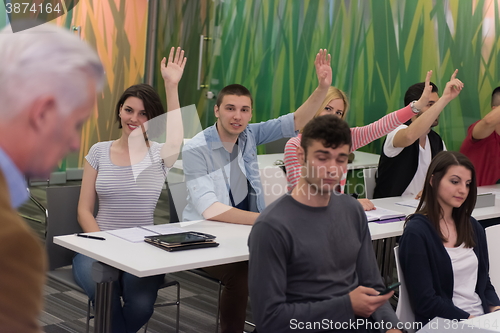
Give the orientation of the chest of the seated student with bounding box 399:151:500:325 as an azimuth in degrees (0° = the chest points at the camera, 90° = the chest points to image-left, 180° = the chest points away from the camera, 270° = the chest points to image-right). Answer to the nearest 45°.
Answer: approximately 315°

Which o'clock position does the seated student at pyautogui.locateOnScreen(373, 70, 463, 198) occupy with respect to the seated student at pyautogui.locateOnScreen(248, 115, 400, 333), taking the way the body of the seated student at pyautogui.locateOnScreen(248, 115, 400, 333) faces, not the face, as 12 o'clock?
the seated student at pyautogui.locateOnScreen(373, 70, 463, 198) is roughly at 8 o'clock from the seated student at pyautogui.locateOnScreen(248, 115, 400, 333).

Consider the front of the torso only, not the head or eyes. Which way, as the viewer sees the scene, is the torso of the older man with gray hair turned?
to the viewer's right

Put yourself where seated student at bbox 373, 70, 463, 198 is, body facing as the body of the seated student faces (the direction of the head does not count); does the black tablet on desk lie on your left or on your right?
on your right

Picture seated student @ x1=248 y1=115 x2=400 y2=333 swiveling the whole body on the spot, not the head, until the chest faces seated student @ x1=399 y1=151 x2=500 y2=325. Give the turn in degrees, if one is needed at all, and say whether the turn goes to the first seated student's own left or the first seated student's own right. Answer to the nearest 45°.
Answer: approximately 90° to the first seated student's own left

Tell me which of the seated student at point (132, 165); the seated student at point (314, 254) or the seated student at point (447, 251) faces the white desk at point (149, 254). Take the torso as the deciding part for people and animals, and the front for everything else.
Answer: the seated student at point (132, 165)

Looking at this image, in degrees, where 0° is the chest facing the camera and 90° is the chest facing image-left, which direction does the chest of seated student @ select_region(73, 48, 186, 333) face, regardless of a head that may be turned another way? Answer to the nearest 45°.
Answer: approximately 0°

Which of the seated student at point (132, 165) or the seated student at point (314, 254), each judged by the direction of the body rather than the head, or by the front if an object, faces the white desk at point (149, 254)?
the seated student at point (132, 165)
